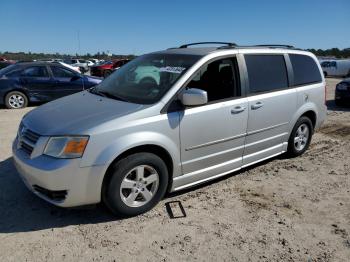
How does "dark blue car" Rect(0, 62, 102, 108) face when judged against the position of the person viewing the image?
facing to the right of the viewer

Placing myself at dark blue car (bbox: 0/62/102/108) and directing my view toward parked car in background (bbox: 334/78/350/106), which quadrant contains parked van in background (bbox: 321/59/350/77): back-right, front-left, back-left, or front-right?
front-left

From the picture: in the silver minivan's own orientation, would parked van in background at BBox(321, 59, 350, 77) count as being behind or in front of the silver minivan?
behind

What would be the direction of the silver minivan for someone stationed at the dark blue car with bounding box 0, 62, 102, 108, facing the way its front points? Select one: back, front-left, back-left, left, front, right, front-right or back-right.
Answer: right

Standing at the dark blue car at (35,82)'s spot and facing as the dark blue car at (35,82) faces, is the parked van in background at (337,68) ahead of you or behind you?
ahead

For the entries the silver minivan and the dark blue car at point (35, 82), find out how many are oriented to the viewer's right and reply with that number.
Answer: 1

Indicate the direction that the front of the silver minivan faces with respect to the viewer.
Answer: facing the viewer and to the left of the viewer

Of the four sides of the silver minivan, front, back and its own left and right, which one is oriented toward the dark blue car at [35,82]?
right

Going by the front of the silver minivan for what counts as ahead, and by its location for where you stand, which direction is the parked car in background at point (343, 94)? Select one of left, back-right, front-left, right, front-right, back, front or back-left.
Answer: back
